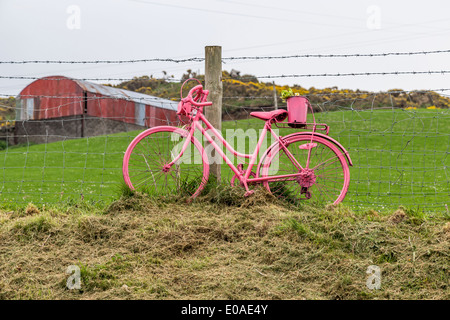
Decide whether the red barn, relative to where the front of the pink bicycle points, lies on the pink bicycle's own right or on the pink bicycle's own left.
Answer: on the pink bicycle's own right

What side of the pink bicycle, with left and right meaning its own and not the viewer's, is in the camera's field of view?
left
